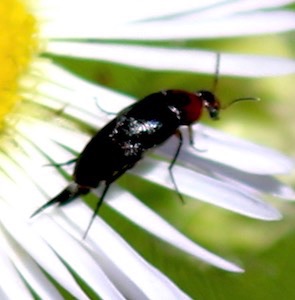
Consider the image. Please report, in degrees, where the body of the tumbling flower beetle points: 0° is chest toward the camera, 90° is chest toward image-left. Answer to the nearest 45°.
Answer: approximately 270°
